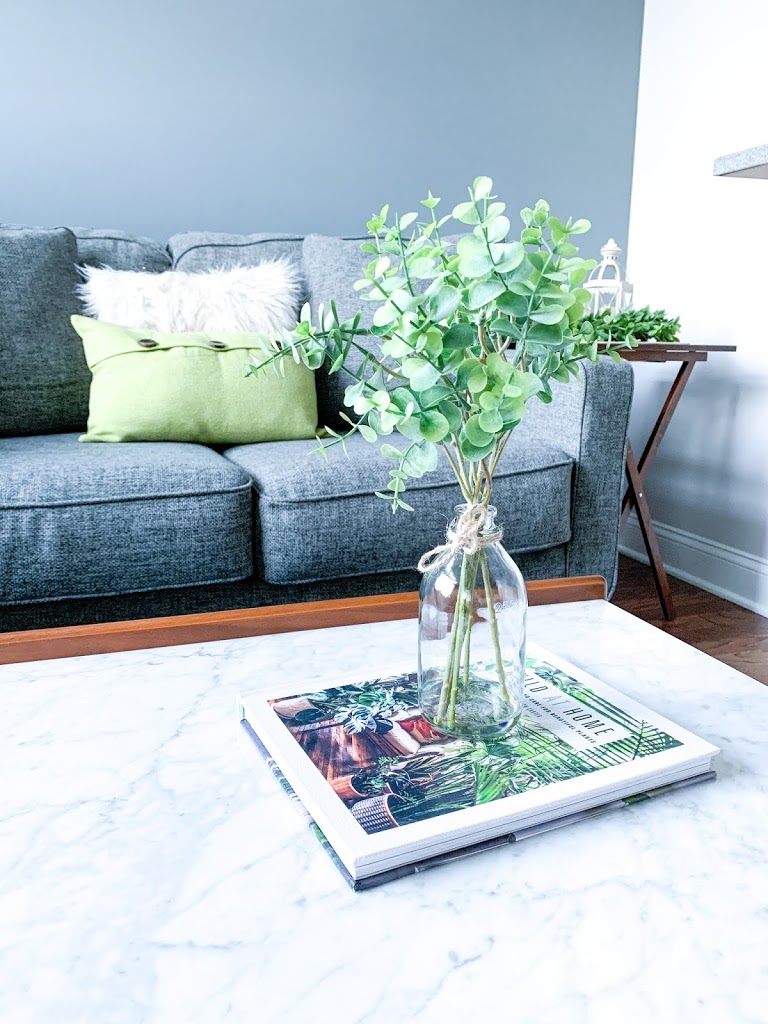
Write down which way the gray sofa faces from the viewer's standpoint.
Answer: facing the viewer

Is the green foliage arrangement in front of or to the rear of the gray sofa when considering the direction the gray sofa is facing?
in front

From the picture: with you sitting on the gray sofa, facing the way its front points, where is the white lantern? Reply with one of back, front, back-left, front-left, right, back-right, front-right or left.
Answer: back-left

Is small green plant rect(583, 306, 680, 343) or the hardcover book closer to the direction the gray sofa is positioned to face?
the hardcover book

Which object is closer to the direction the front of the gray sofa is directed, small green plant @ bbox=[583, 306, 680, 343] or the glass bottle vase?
the glass bottle vase

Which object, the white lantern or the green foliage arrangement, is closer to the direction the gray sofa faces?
the green foliage arrangement

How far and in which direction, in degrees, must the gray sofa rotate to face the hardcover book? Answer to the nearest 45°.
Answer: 0° — it already faces it

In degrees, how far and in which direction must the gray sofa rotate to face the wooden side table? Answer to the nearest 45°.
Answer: approximately 135° to its left

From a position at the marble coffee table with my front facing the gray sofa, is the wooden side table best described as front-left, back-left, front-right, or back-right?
front-right

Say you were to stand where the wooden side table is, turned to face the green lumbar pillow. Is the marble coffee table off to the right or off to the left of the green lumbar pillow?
left

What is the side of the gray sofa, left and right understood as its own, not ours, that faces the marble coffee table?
front

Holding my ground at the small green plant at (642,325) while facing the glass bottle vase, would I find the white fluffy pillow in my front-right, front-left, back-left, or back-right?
front-right
